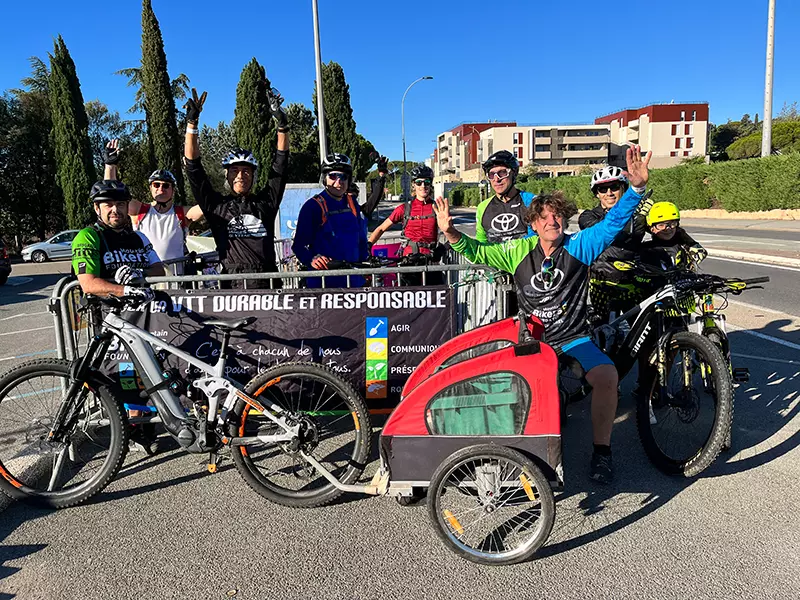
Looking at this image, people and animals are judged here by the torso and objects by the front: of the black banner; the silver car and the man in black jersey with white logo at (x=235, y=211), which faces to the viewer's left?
the silver car

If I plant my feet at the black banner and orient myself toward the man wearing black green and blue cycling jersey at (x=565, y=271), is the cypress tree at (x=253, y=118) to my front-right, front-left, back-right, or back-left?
back-left

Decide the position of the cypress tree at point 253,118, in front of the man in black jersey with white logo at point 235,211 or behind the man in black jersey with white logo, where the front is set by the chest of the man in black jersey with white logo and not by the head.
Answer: behind

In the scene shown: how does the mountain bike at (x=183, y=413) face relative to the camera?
to the viewer's left

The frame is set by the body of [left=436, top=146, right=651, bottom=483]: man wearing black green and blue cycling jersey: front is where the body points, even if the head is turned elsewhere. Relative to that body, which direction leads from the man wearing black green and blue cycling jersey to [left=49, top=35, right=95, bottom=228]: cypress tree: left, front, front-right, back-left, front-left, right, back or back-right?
back-right

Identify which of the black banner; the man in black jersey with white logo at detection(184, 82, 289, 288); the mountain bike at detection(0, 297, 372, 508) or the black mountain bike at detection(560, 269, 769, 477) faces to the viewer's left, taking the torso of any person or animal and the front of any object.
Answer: the mountain bike

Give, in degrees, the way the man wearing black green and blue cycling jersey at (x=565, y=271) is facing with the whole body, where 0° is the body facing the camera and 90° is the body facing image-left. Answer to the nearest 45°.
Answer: approximately 0°

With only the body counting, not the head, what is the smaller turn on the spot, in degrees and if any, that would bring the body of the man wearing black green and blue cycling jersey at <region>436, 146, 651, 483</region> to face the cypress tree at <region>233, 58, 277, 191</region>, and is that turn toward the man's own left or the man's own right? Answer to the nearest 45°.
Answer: approximately 135° to the man's own right

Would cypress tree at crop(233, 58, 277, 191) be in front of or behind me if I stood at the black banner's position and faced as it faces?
behind
